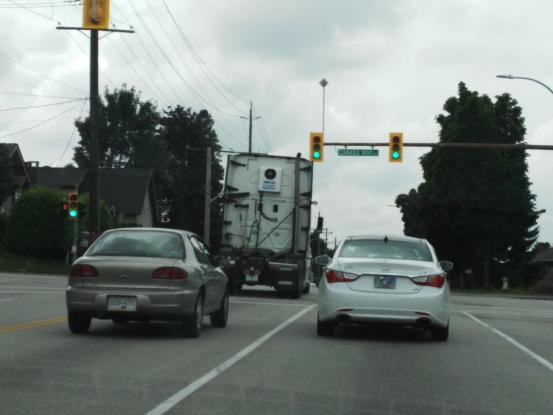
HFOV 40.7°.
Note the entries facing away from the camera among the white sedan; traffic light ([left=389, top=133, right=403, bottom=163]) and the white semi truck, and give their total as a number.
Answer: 2

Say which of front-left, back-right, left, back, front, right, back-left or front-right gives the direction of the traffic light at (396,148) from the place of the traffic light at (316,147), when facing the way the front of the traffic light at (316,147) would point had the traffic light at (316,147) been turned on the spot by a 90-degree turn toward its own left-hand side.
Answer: front

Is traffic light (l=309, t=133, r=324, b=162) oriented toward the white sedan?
yes

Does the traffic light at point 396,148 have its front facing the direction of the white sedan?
yes

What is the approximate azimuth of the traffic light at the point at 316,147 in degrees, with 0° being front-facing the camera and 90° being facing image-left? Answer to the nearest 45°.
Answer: approximately 0°

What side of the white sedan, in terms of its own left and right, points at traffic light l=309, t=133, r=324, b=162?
front

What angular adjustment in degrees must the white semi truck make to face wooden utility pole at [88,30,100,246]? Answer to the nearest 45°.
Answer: approximately 45° to its left

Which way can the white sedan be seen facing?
away from the camera

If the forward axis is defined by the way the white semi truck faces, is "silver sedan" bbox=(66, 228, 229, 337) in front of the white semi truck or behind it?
behind

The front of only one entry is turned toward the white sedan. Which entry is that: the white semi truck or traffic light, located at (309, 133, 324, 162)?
the traffic light

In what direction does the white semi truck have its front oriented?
away from the camera

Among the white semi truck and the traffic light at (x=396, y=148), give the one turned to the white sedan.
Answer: the traffic light

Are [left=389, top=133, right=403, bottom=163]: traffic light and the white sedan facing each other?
yes
